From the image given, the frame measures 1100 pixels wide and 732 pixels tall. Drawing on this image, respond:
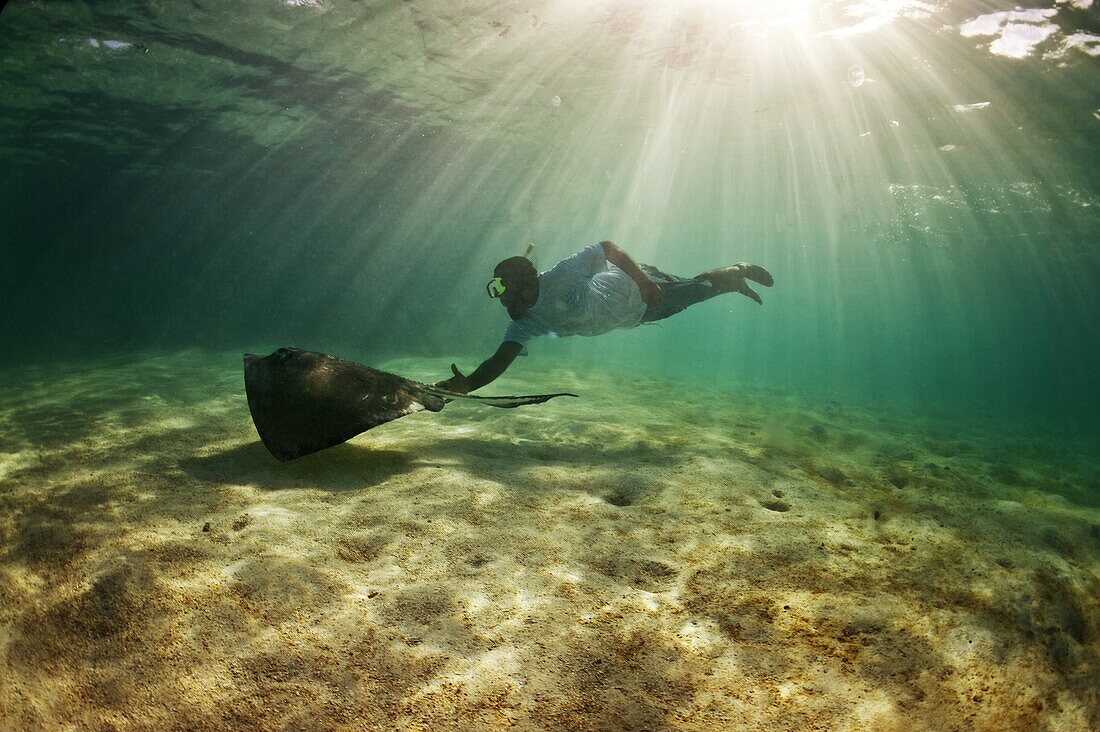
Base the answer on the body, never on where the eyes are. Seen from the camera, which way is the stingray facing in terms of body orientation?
to the viewer's left
